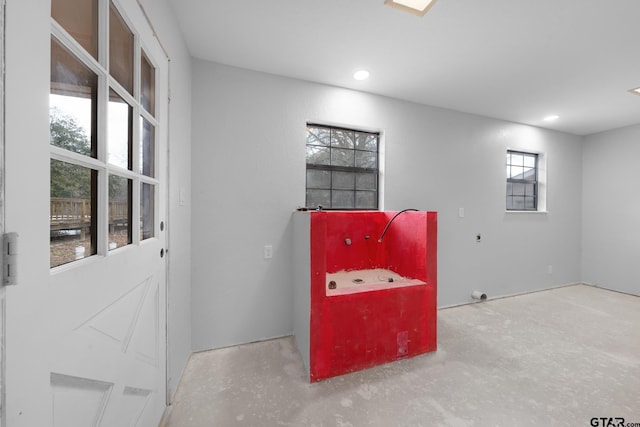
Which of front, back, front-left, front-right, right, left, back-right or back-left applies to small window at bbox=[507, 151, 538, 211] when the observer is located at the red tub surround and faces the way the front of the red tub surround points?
left

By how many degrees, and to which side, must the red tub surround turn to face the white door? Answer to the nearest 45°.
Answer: approximately 90° to its right

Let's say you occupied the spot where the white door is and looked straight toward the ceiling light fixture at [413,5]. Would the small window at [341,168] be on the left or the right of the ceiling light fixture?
left

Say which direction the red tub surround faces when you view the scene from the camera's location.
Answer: facing the viewer and to the right of the viewer
